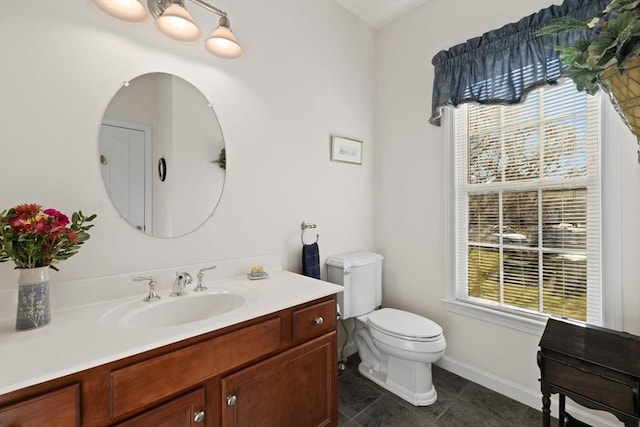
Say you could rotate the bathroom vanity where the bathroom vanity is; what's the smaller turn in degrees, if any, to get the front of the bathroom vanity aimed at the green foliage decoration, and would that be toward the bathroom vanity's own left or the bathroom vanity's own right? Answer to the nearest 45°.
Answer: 0° — it already faces it

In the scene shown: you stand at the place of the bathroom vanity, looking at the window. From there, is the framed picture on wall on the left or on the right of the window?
left

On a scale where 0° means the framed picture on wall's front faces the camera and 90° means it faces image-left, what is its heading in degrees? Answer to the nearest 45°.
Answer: approximately 315°

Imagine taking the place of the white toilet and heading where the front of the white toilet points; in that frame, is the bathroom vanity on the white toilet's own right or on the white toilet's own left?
on the white toilet's own right

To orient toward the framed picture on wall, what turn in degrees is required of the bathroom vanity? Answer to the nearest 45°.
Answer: approximately 90° to its left

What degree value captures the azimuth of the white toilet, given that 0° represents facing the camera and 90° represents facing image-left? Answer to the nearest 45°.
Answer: approximately 315°
